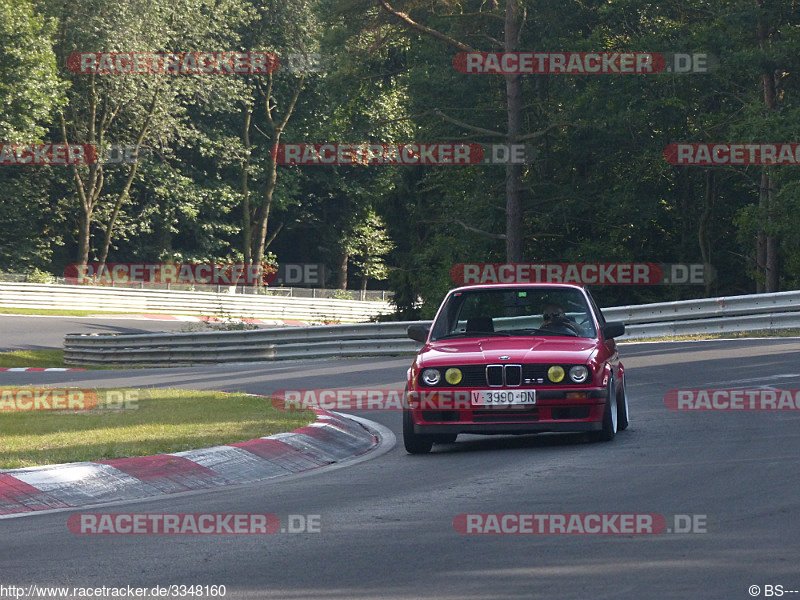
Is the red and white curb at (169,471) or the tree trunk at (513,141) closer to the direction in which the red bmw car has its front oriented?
the red and white curb

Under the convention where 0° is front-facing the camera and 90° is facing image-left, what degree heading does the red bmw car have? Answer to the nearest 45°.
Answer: approximately 0°

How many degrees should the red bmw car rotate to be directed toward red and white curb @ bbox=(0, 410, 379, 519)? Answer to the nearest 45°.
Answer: approximately 45° to its right

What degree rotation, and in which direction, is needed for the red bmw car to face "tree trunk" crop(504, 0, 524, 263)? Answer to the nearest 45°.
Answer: approximately 180°

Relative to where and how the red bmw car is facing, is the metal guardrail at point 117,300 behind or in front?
behind

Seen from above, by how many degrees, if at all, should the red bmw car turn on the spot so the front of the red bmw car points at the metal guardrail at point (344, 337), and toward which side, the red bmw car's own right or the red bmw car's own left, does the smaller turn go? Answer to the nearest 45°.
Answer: approximately 180°
